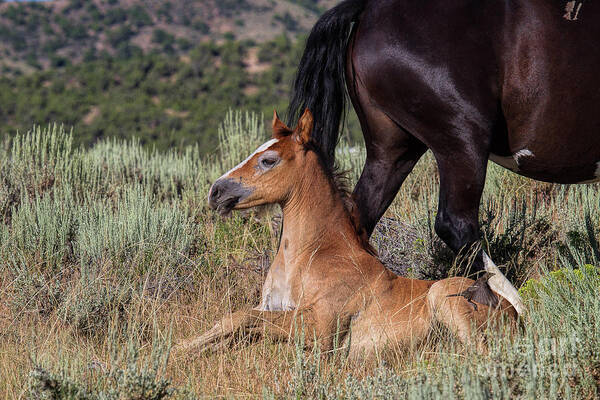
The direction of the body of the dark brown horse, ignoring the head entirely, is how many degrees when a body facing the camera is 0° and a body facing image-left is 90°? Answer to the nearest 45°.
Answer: approximately 270°

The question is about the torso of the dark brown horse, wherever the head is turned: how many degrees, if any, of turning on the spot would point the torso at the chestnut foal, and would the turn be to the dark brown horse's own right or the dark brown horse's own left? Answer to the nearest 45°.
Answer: approximately 135° to the dark brown horse's own right
